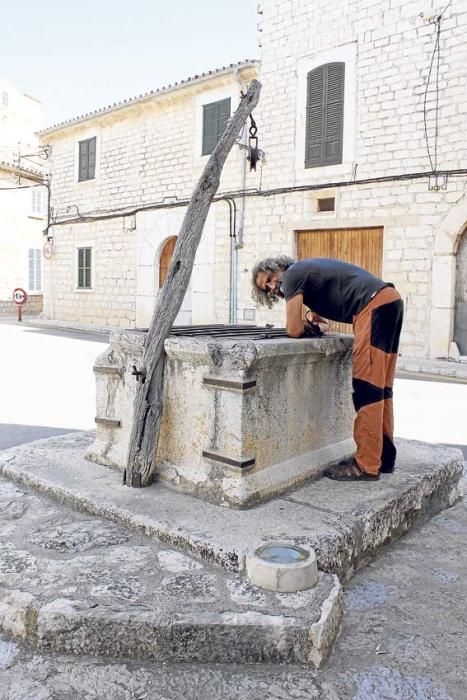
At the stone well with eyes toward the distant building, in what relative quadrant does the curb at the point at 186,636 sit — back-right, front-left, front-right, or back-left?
back-left

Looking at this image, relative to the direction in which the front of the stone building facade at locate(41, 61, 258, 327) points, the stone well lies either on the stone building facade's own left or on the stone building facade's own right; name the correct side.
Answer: on the stone building facade's own left

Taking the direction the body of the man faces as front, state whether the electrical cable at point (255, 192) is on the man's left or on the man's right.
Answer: on the man's right

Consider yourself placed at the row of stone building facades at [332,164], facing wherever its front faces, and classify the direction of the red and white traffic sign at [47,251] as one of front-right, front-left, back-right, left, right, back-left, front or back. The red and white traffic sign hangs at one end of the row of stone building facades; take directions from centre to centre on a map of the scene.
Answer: right

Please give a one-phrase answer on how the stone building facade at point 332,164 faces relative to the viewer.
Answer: facing the viewer and to the left of the viewer

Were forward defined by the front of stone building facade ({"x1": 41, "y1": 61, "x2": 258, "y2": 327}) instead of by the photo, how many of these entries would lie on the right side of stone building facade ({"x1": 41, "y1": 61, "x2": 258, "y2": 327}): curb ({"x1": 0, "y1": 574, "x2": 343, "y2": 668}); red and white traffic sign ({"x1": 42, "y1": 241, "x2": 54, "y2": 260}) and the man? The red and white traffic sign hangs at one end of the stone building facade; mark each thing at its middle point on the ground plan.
1

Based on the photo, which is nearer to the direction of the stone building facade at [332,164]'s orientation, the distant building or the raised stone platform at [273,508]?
the raised stone platform

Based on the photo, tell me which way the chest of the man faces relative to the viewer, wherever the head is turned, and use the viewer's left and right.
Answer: facing to the left of the viewer

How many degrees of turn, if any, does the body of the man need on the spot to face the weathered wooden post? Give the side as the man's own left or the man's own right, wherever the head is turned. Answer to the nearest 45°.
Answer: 0° — they already face it

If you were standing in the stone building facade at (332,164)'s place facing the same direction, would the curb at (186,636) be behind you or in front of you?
in front

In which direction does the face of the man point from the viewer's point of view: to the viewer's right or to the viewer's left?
to the viewer's left

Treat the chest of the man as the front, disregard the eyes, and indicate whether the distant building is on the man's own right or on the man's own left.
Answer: on the man's own right
